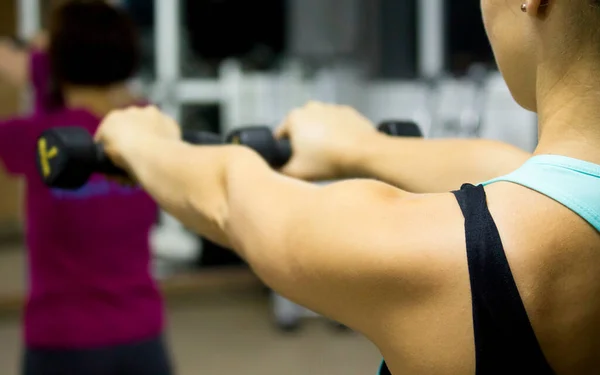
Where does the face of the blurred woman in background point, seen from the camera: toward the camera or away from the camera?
away from the camera

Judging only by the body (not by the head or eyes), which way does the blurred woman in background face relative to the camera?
away from the camera
